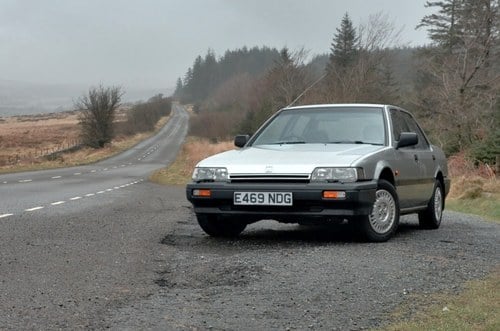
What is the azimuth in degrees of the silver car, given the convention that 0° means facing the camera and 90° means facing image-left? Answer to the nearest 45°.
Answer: approximately 45°

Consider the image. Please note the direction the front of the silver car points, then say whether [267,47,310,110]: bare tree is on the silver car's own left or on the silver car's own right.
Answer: on the silver car's own right
